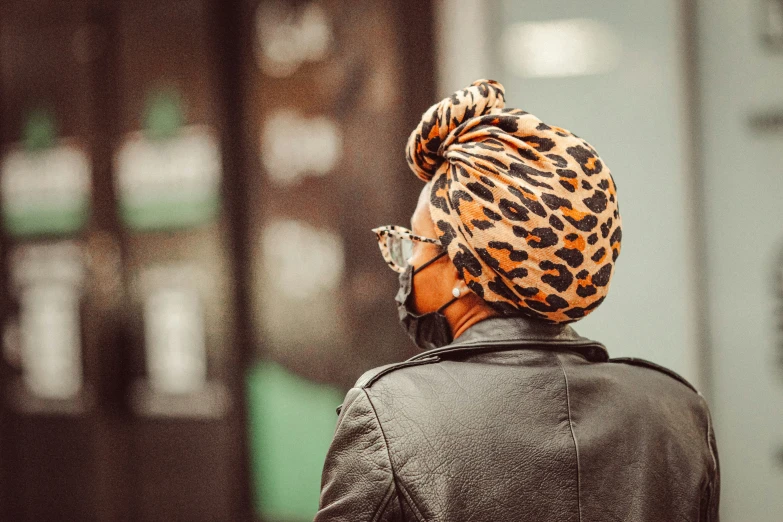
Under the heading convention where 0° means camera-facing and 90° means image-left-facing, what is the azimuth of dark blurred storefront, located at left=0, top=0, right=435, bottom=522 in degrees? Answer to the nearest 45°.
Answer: approximately 0°

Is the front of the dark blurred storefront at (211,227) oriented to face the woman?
yes

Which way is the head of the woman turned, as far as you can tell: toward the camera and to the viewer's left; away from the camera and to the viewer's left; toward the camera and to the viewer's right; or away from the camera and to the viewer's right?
away from the camera and to the viewer's left
